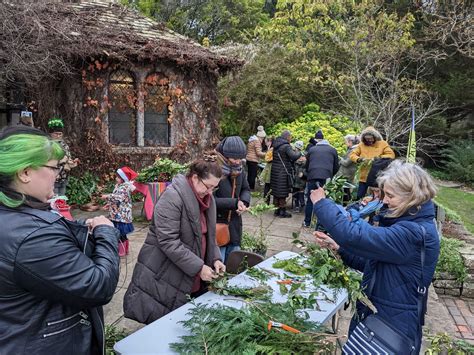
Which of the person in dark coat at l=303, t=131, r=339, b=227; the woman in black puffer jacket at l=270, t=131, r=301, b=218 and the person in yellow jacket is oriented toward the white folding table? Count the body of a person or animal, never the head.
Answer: the person in yellow jacket

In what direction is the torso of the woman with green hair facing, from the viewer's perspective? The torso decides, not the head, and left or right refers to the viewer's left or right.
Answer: facing to the right of the viewer

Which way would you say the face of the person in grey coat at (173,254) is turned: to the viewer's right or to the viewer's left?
to the viewer's right

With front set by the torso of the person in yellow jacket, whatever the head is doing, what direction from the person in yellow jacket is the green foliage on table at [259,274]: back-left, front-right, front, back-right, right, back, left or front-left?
front

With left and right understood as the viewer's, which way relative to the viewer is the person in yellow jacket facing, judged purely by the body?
facing the viewer

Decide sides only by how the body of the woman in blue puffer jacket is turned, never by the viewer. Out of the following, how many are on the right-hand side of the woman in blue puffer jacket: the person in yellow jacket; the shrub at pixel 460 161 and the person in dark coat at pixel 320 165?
3

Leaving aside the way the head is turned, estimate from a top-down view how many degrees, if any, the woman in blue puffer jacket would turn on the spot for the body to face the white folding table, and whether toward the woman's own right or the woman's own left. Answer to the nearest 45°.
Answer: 0° — they already face it

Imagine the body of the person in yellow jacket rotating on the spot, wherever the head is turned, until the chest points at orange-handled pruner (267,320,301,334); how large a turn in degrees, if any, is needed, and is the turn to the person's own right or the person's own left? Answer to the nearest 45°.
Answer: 0° — they already face it

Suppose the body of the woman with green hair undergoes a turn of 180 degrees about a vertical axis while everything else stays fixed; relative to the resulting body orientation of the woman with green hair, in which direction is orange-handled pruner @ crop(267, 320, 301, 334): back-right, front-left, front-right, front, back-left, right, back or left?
back

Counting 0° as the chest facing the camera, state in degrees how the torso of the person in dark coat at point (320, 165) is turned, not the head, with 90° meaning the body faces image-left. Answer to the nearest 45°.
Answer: approximately 180°

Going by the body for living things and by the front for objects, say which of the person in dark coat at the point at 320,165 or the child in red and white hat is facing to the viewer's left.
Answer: the child in red and white hat

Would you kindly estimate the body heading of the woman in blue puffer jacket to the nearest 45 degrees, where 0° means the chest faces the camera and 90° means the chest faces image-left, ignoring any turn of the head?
approximately 90°
